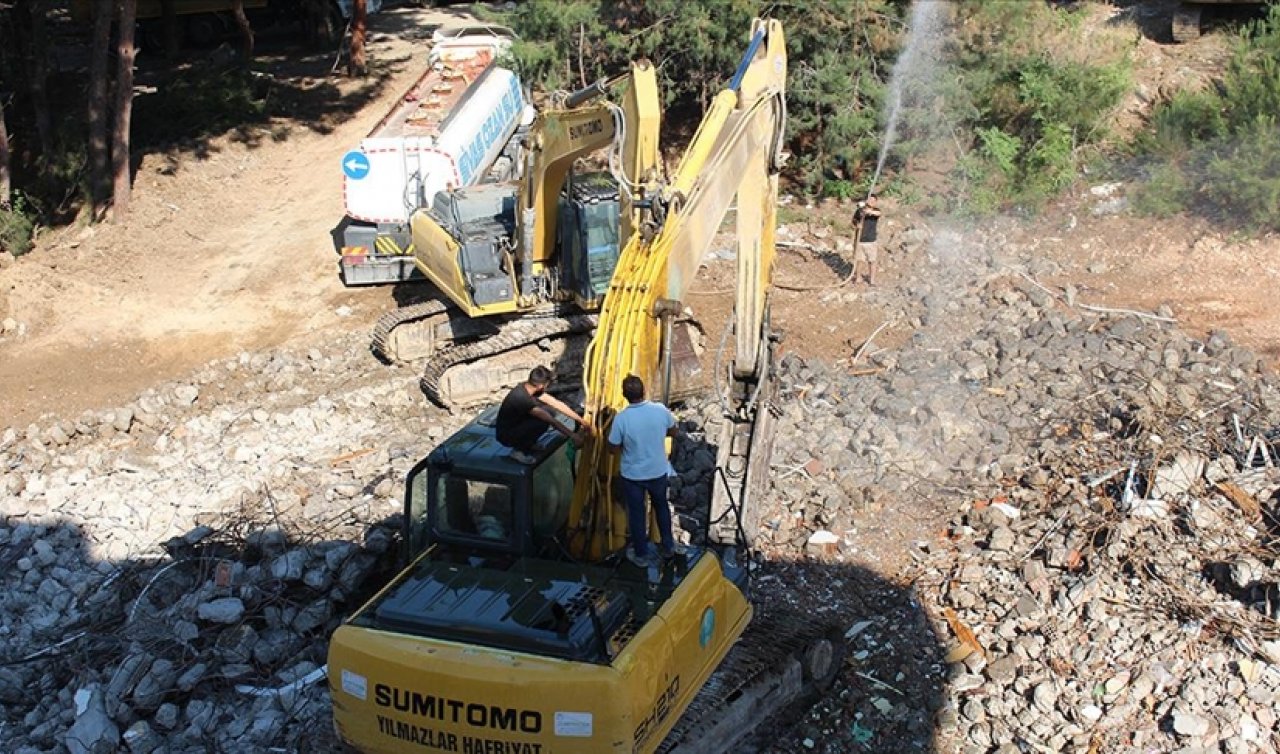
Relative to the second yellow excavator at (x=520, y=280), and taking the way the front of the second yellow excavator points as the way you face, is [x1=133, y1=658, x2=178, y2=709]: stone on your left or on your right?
on your right

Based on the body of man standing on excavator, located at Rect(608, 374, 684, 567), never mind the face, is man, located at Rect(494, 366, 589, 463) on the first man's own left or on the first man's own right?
on the first man's own left

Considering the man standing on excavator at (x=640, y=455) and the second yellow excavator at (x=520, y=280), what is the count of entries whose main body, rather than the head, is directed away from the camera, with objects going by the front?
1

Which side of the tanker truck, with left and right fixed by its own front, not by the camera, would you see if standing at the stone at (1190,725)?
right

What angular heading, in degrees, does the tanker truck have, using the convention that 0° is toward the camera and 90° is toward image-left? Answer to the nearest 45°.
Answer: approximately 225°

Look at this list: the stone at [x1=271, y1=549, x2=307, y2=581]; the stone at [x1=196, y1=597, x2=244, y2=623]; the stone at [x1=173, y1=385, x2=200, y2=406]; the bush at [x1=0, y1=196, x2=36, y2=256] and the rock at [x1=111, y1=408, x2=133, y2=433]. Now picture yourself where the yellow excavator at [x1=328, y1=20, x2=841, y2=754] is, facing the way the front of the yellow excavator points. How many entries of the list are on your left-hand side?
5

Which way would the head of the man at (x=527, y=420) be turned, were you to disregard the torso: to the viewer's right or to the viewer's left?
to the viewer's right

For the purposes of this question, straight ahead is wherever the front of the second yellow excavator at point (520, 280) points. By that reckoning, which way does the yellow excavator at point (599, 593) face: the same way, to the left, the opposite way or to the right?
to the left

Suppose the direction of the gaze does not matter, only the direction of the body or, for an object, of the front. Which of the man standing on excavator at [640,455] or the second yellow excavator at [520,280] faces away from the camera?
the man standing on excavator

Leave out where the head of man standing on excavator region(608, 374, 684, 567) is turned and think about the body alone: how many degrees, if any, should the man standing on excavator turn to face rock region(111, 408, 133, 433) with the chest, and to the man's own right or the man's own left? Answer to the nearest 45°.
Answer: approximately 45° to the man's own left

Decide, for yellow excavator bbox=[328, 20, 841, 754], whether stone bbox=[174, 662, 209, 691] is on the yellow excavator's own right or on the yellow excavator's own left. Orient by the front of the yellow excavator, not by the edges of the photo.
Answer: on the yellow excavator's own left

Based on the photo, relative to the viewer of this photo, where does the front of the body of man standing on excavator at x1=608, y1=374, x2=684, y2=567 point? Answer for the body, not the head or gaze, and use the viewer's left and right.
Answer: facing away from the viewer

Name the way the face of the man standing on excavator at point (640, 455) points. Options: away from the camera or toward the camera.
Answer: away from the camera

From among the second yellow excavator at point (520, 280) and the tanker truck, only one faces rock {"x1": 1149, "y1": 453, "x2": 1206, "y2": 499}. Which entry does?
the second yellow excavator

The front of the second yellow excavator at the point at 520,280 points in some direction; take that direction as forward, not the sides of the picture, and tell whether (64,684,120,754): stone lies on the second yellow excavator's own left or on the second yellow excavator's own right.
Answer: on the second yellow excavator's own right

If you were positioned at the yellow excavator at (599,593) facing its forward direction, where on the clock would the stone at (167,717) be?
The stone is roughly at 8 o'clock from the yellow excavator.

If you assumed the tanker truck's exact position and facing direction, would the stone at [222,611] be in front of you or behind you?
behind

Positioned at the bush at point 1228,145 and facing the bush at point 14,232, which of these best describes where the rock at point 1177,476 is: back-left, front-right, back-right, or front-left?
front-left
